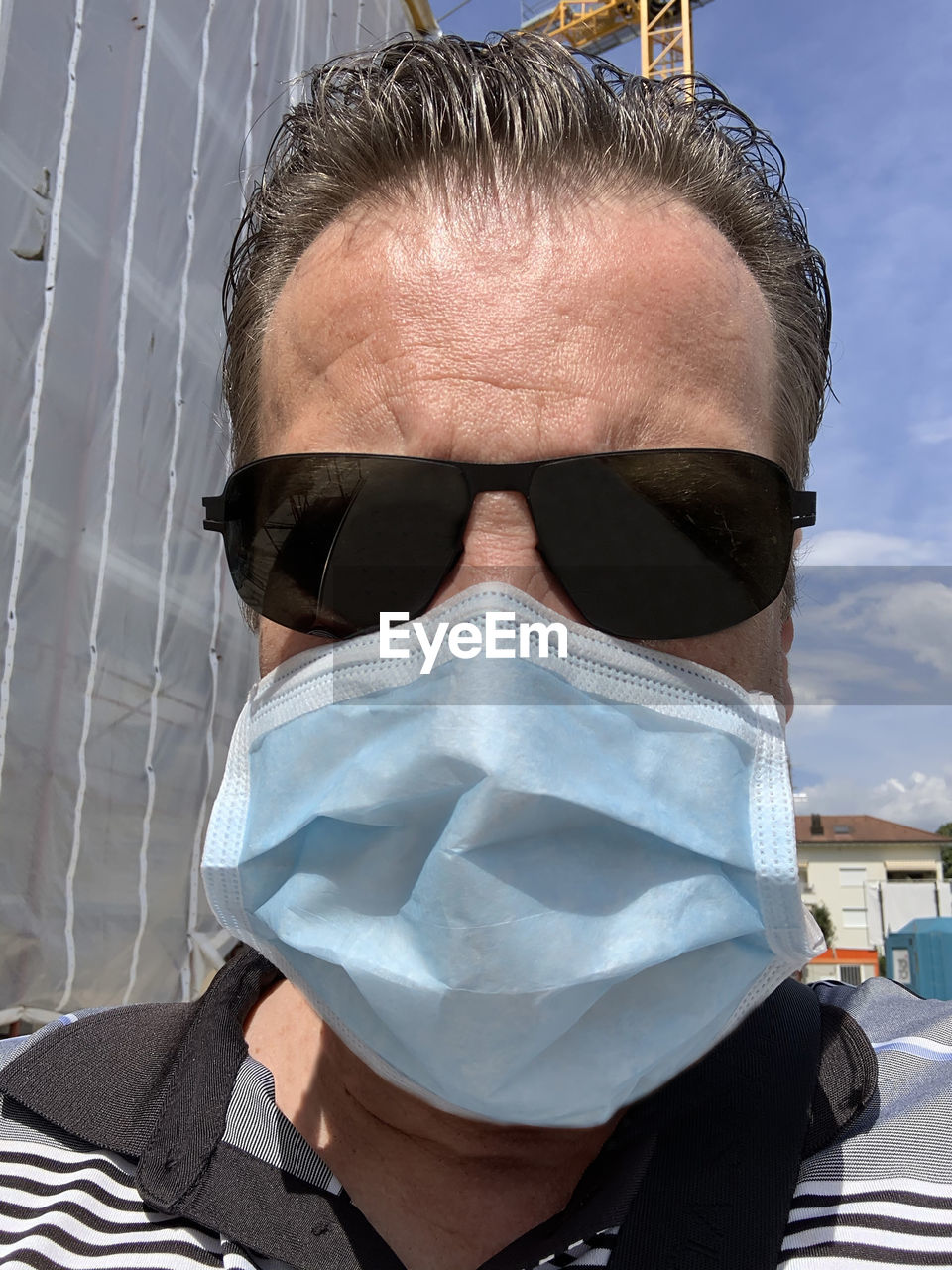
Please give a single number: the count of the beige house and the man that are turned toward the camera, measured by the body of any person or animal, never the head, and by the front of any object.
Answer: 2

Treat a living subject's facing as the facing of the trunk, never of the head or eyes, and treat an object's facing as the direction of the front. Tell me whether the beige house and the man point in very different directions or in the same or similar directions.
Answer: same or similar directions

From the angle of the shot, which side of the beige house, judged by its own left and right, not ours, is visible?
front

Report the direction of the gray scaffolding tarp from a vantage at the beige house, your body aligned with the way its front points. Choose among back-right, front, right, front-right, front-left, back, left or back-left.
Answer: front

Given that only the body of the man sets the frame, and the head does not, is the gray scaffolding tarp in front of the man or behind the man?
behind

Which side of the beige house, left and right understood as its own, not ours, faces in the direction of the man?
front

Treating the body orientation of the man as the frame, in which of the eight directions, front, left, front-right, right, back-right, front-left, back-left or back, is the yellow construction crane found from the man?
back

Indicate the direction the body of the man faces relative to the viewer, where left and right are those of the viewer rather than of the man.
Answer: facing the viewer
